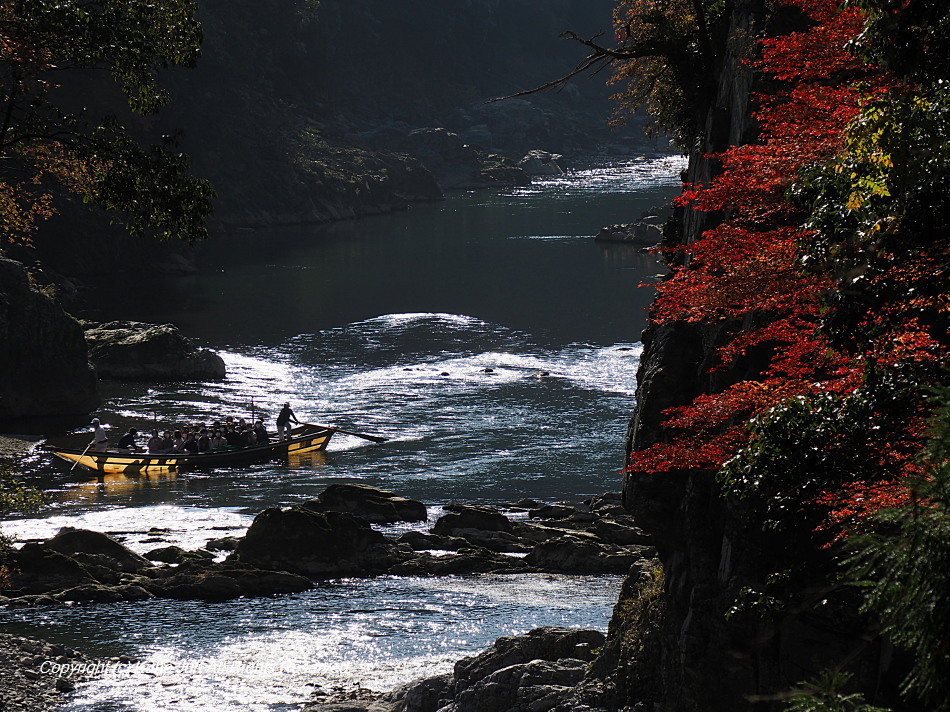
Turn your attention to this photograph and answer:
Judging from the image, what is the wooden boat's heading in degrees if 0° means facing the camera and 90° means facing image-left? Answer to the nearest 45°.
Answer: approximately 90°

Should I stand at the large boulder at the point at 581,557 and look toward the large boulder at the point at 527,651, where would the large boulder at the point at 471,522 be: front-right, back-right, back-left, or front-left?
back-right

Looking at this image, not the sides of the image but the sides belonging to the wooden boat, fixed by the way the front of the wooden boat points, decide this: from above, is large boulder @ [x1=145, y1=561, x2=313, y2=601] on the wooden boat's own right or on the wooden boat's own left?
on the wooden boat's own left

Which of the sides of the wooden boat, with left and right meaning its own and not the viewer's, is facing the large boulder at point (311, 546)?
left

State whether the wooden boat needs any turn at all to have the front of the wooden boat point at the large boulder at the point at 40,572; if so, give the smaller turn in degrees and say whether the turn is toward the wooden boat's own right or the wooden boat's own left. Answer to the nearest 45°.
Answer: approximately 90° to the wooden boat's own left

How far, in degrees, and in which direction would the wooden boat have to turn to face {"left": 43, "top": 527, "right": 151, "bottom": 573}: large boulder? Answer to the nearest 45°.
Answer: approximately 90° to its left

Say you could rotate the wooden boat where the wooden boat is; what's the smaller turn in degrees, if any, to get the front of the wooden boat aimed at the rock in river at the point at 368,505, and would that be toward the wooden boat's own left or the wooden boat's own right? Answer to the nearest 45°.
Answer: approximately 135° to the wooden boat's own left

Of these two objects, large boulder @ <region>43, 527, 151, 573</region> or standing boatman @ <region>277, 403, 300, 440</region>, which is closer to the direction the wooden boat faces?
the large boulder

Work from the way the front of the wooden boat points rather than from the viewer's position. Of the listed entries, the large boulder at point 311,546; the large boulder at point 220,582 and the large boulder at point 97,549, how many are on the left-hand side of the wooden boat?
3
